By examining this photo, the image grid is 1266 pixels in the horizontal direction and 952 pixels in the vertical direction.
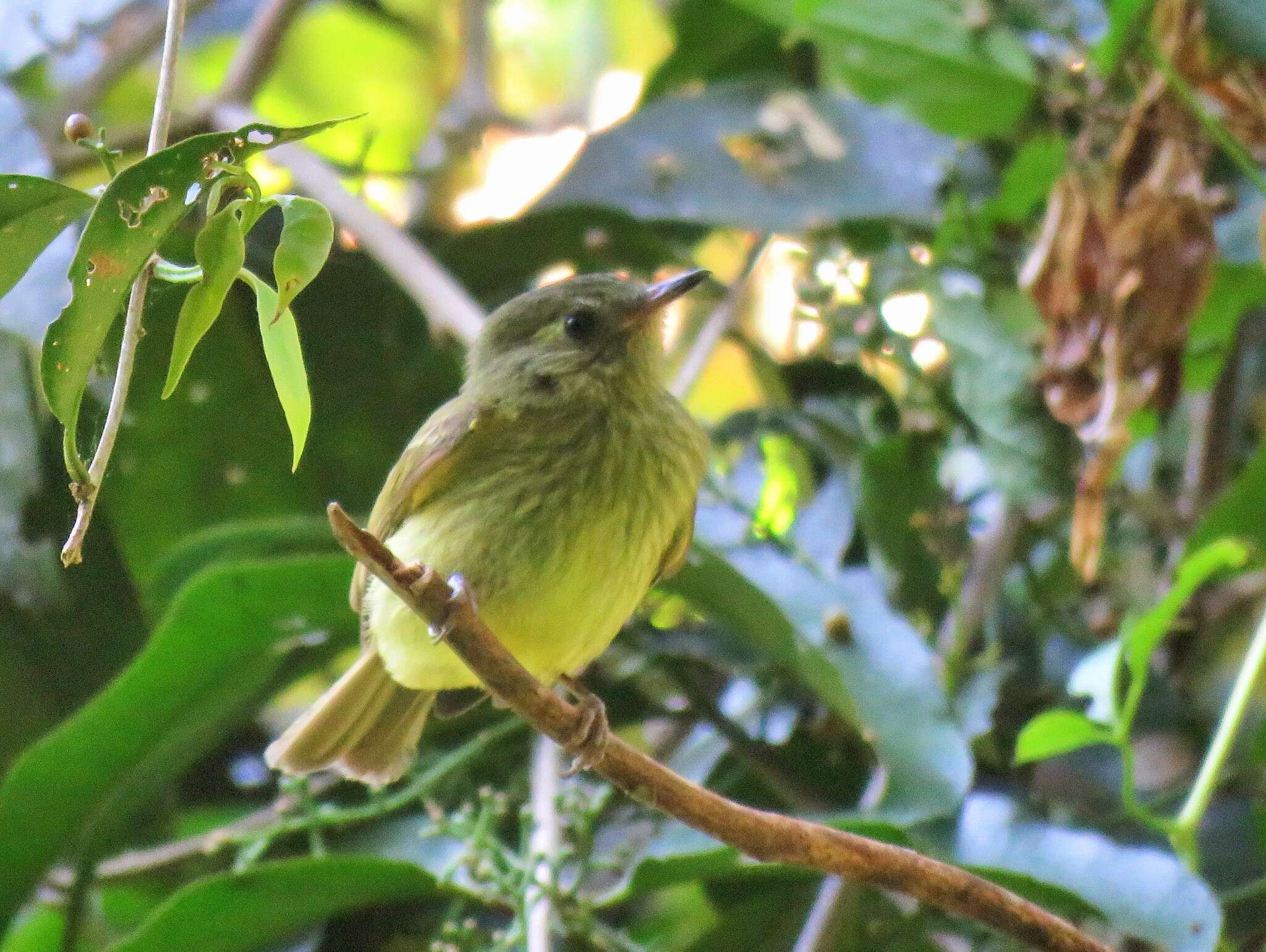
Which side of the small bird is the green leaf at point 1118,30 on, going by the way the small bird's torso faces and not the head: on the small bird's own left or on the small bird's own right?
on the small bird's own left

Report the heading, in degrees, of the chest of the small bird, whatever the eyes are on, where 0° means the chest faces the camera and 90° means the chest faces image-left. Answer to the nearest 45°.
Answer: approximately 315°

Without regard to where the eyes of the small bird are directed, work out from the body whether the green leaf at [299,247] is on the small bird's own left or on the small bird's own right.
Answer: on the small bird's own right
